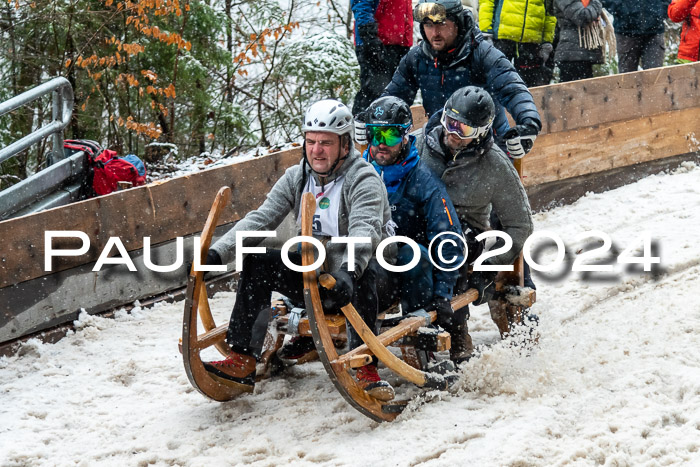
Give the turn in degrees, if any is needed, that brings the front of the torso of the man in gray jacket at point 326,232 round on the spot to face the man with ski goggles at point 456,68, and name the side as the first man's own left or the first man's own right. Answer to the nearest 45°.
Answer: approximately 180°

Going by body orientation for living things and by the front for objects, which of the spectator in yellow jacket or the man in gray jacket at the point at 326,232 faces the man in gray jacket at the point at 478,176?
the spectator in yellow jacket

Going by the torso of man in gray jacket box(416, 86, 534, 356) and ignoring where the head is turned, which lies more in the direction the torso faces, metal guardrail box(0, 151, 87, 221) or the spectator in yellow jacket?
the metal guardrail

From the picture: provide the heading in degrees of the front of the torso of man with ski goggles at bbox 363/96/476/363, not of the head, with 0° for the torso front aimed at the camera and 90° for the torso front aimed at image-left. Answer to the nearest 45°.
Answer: approximately 45°

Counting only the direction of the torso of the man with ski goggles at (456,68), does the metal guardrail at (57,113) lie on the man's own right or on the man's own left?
on the man's own right

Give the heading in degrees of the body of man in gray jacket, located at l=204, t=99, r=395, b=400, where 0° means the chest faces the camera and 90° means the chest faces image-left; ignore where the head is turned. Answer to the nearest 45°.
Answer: approximately 45°

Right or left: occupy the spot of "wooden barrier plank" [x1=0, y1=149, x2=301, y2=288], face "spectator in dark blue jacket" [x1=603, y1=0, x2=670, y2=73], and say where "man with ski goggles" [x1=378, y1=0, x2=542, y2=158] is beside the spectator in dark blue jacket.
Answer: right

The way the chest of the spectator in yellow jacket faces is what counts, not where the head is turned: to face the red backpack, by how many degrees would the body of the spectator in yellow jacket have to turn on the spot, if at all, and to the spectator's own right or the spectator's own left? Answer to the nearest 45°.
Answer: approximately 45° to the spectator's own right
